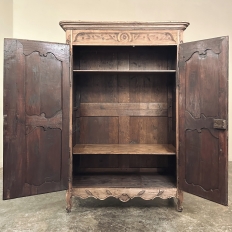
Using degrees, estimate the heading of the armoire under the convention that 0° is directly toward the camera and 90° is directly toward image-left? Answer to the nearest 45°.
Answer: approximately 0°
